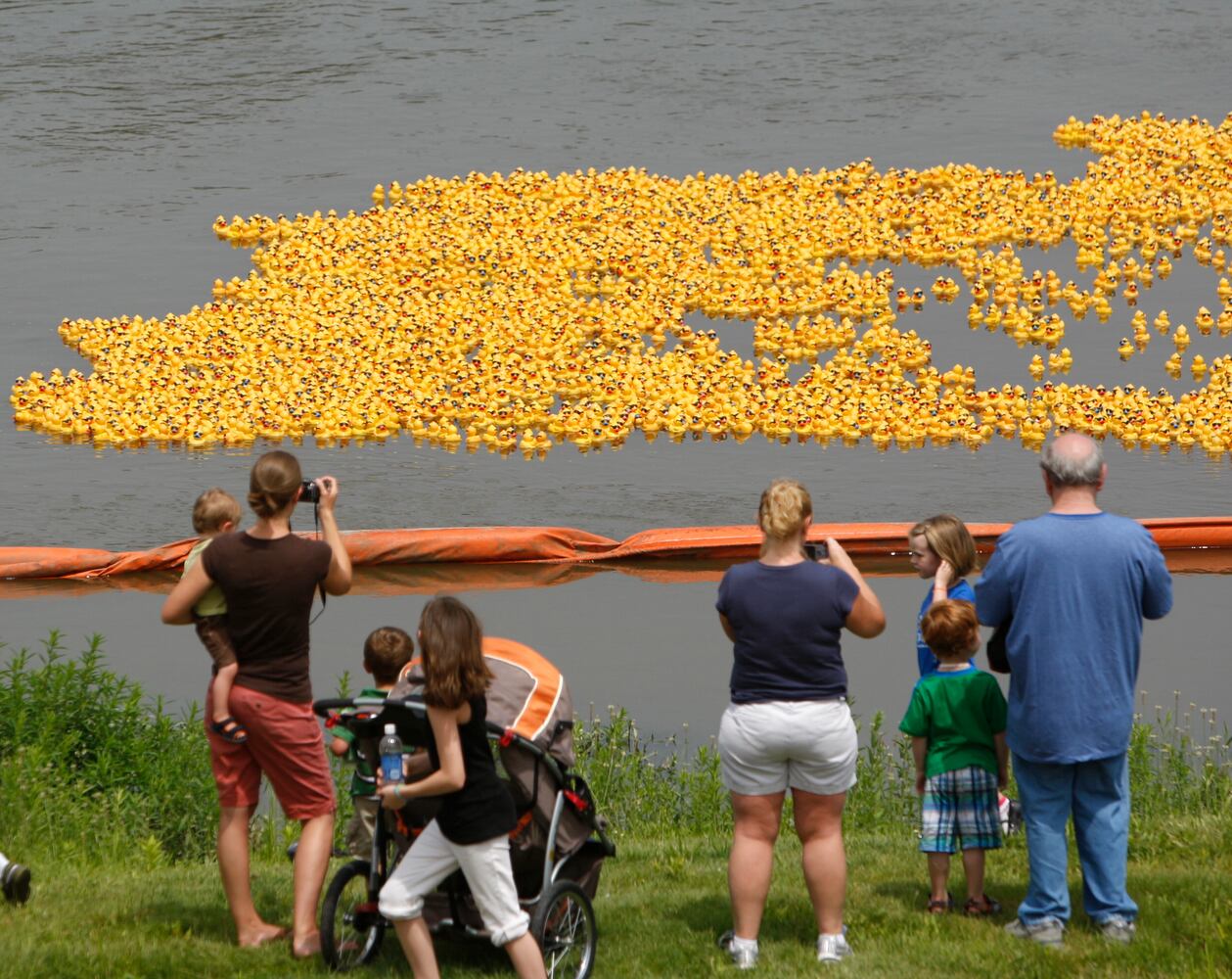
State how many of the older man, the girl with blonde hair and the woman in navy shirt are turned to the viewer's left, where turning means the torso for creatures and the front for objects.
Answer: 1

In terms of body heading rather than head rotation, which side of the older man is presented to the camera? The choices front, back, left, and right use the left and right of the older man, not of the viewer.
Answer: back

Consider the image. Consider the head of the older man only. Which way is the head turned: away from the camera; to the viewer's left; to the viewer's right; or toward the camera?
away from the camera

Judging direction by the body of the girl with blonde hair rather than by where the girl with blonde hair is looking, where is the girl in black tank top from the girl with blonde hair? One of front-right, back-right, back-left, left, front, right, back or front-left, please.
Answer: front-left

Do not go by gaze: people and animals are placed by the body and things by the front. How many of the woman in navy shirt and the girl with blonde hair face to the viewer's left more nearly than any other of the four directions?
1

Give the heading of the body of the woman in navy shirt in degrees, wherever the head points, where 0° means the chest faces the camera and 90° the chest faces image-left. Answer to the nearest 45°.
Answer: approximately 180°

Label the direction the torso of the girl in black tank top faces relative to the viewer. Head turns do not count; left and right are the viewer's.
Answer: facing away from the viewer and to the left of the viewer

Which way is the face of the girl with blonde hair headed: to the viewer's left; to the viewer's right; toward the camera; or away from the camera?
to the viewer's left

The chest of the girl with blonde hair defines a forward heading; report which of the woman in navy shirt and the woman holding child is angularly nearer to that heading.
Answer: the woman holding child

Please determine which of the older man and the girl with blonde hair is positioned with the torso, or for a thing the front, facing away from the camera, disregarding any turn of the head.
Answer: the older man

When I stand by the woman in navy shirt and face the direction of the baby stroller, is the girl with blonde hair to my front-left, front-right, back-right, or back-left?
back-right

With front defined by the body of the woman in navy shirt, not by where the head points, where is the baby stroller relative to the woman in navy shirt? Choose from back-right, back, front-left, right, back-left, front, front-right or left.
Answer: left

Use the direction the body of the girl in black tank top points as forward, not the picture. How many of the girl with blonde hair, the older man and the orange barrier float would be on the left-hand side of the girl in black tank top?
0

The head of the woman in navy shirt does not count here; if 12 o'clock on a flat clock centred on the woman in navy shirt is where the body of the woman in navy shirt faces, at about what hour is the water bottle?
The water bottle is roughly at 8 o'clock from the woman in navy shirt.

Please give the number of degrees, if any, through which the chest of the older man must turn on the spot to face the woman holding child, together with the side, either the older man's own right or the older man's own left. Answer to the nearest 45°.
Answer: approximately 90° to the older man's own left

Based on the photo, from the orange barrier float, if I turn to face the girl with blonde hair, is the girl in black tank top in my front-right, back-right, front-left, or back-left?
front-right
